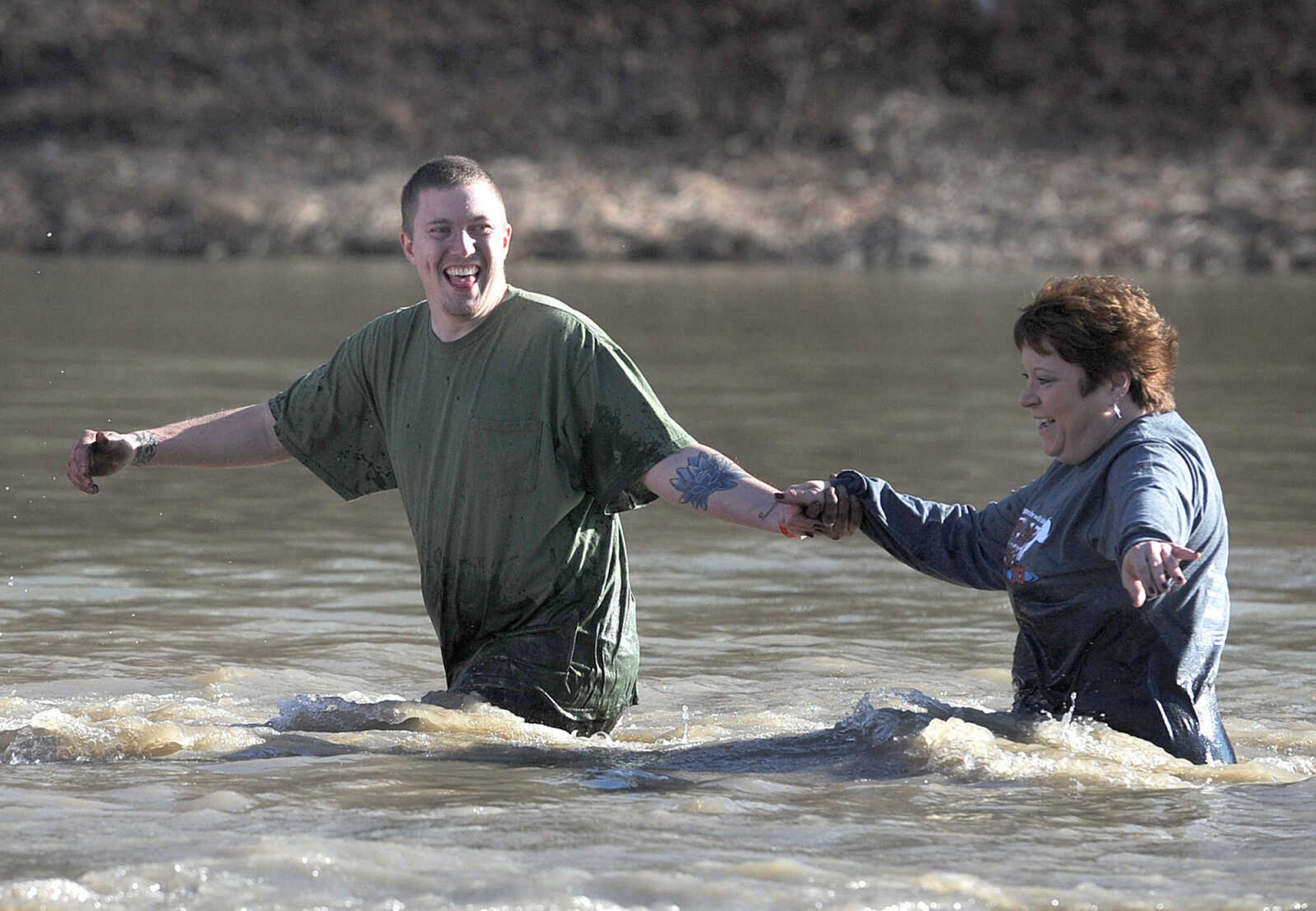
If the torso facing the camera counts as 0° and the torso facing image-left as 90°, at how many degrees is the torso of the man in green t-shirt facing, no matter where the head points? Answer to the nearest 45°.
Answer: approximately 45°
